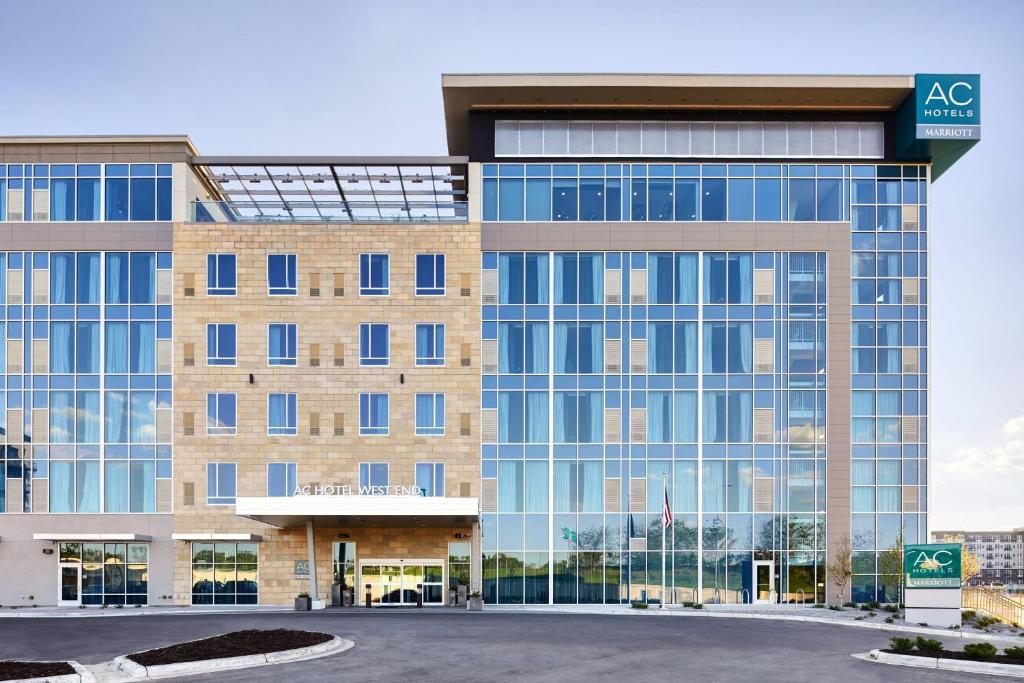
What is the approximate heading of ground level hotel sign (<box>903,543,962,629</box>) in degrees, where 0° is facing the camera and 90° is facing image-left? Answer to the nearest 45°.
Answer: approximately 0°

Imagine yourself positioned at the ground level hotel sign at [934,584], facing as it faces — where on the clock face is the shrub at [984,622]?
The shrub is roughly at 8 o'clock from the ground level hotel sign.

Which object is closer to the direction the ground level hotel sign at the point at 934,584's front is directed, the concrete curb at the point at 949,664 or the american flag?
the concrete curb

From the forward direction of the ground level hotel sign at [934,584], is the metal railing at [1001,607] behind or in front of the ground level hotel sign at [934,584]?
behind

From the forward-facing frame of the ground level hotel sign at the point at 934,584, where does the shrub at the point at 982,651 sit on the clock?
The shrub is roughly at 12 o'clock from the ground level hotel sign.

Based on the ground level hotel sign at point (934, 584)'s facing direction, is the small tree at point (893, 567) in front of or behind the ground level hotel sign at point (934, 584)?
behind
